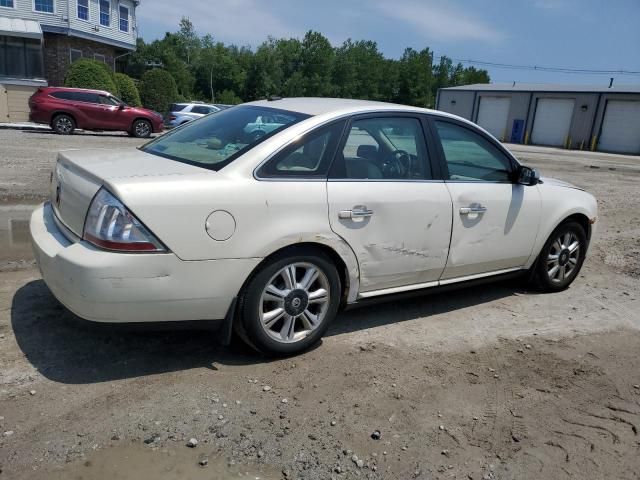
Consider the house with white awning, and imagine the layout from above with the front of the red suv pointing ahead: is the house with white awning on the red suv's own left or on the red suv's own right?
on the red suv's own left

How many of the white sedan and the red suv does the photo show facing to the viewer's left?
0

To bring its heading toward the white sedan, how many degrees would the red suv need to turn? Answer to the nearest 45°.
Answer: approximately 90° to its right

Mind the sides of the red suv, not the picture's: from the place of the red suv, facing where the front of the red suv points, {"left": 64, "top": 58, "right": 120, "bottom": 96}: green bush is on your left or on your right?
on your left

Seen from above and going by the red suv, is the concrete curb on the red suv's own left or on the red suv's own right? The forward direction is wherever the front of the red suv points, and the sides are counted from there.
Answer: on the red suv's own left

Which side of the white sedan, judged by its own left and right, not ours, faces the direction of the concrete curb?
left

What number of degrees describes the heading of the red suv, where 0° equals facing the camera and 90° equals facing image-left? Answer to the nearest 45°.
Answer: approximately 270°

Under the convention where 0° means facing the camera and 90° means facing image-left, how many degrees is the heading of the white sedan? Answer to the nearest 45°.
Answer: approximately 225°

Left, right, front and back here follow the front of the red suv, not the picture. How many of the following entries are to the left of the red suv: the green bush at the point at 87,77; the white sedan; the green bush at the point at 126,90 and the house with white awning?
3

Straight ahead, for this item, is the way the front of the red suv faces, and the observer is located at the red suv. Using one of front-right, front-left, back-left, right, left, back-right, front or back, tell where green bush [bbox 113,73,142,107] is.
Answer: left

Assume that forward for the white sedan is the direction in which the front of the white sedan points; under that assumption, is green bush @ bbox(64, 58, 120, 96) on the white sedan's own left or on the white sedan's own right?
on the white sedan's own left

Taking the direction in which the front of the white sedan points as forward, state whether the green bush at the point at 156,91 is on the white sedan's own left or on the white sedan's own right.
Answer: on the white sedan's own left
